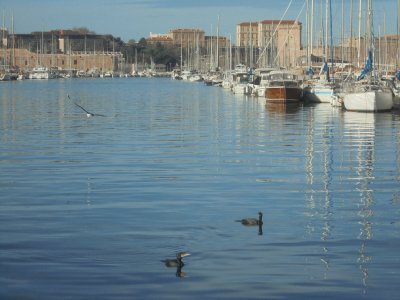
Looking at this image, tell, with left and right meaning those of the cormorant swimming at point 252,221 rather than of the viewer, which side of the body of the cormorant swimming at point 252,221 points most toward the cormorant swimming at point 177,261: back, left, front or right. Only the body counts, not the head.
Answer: right

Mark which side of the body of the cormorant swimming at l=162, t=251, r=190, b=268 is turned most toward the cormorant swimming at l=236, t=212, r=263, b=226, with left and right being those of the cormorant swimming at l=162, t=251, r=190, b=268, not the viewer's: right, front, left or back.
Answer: left

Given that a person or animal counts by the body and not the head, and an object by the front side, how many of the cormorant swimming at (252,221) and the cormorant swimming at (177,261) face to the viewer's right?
2

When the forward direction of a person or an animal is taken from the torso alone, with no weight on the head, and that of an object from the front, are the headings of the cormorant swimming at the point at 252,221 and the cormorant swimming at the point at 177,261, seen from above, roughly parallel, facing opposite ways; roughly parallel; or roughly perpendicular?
roughly parallel

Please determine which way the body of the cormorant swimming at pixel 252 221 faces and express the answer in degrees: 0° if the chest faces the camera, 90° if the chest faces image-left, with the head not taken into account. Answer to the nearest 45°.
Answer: approximately 270°

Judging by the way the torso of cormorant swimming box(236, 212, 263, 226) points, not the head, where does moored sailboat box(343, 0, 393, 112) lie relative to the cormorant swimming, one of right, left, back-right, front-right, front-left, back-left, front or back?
left

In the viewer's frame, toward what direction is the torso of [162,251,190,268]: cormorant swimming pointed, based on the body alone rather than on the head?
to the viewer's right
